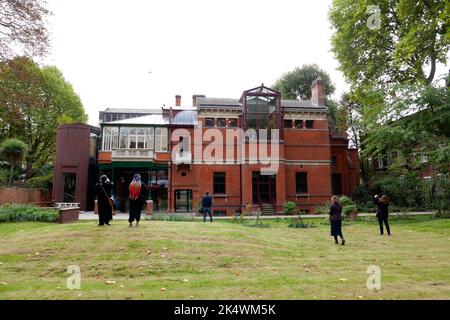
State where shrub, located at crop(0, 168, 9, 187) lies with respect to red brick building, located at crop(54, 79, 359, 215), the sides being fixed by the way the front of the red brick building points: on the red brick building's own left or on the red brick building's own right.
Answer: on the red brick building's own right

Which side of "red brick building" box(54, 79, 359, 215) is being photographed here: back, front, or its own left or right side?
front

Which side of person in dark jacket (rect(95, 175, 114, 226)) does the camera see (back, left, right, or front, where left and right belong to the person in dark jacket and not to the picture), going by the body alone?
back

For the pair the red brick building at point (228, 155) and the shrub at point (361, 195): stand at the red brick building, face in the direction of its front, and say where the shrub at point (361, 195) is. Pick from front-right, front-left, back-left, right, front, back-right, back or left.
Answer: left

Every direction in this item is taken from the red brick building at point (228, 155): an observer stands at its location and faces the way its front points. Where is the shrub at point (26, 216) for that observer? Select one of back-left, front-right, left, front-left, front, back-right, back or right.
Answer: front-right

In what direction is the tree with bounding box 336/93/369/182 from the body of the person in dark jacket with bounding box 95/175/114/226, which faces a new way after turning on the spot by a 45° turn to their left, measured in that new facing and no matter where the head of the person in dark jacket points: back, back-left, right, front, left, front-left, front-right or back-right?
right

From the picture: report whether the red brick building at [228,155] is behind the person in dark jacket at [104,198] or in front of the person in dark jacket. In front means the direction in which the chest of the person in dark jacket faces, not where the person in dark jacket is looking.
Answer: in front

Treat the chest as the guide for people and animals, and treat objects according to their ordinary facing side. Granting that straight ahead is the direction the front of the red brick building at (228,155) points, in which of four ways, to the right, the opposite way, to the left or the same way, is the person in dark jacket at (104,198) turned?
the opposite way

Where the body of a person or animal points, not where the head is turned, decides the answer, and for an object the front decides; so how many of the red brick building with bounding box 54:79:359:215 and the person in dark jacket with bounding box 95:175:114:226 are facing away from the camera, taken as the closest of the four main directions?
1

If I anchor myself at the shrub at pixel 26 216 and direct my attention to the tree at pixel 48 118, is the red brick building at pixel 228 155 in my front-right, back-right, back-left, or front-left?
front-right

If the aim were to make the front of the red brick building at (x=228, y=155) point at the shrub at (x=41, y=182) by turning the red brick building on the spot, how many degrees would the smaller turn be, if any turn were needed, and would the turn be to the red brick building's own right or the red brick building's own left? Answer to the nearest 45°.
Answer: approximately 90° to the red brick building's own right

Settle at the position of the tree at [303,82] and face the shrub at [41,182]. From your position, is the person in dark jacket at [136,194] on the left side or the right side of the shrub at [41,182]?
left

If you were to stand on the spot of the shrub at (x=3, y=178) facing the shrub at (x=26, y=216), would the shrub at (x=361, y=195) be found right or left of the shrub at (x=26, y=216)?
left
